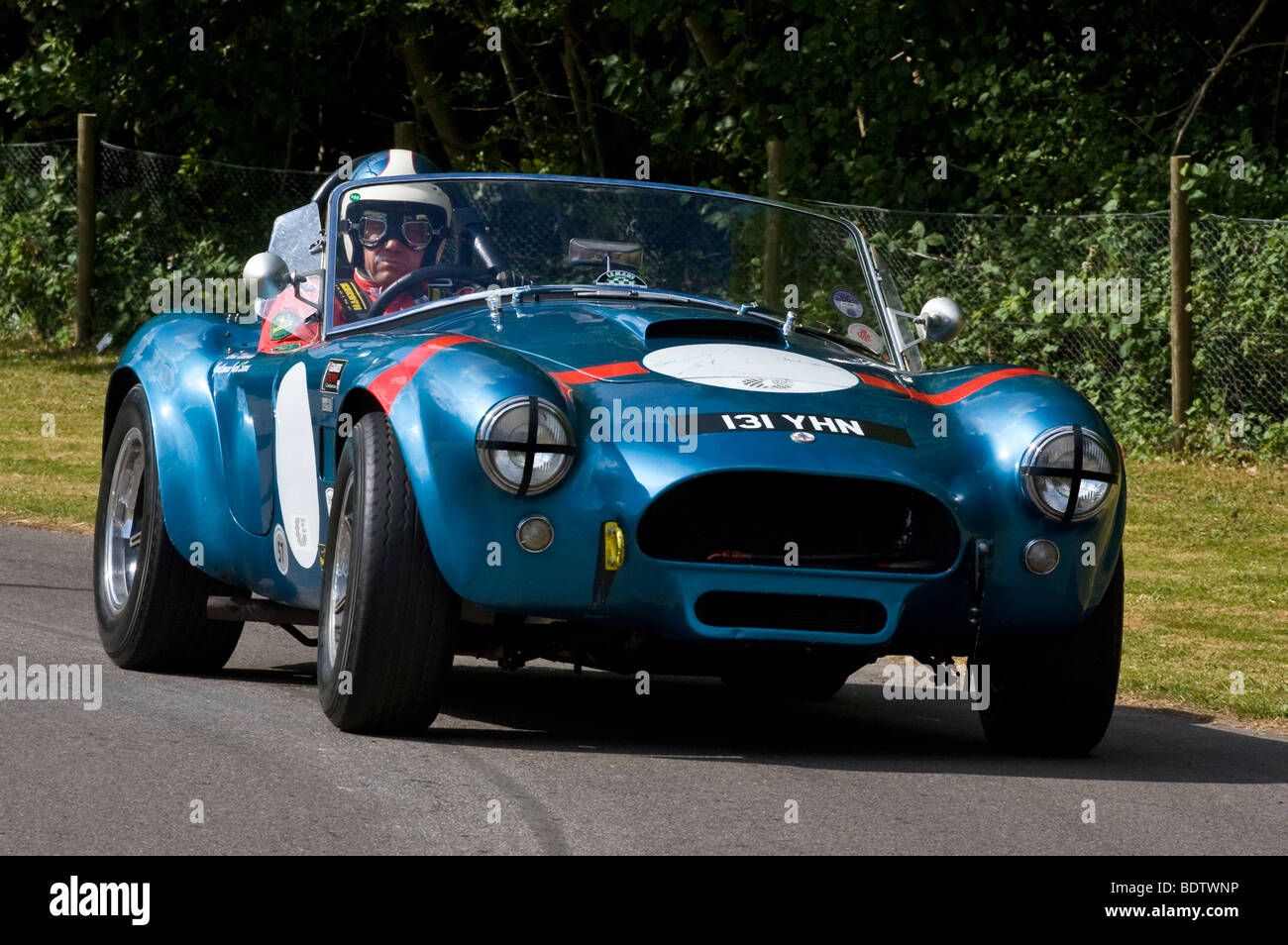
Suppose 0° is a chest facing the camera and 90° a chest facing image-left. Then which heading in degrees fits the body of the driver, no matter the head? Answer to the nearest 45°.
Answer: approximately 0°

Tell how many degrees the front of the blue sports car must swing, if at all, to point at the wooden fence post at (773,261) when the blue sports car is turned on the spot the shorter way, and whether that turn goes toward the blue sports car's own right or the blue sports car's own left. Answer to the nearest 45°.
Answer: approximately 135° to the blue sports car's own left

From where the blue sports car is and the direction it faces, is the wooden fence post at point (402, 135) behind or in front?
behind

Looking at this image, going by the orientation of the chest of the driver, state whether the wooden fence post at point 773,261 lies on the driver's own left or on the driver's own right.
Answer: on the driver's own left

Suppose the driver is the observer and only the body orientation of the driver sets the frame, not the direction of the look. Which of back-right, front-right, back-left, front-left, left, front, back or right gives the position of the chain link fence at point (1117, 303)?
back-left

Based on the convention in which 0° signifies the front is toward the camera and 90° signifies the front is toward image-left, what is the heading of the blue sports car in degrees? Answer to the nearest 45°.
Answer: approximately 315°
